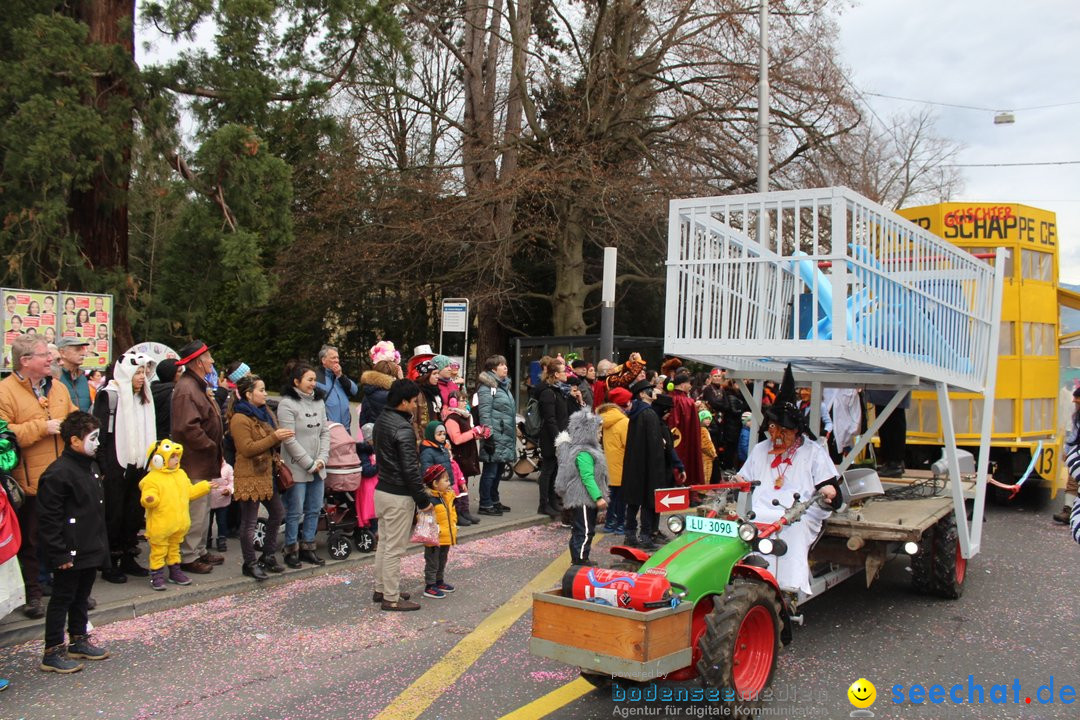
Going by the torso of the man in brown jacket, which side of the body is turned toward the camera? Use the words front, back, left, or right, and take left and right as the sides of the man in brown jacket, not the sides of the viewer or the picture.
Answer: right

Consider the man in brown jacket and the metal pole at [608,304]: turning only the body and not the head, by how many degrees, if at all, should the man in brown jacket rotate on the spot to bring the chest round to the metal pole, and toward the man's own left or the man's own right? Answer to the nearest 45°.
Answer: approximately 45° to the man's own left

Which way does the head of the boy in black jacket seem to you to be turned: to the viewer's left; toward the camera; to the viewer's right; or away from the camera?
to the viewer's right

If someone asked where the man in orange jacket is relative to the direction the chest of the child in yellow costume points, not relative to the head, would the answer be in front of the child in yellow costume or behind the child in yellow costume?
behind

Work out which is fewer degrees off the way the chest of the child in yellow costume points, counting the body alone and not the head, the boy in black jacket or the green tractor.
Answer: the green tractor

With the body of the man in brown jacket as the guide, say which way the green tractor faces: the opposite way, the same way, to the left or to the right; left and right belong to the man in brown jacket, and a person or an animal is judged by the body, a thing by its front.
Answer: the opposite way

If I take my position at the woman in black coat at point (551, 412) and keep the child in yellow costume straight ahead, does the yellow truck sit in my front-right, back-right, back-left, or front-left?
back-left

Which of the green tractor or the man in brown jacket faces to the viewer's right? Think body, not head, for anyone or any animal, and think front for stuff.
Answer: the man in brown jacket
